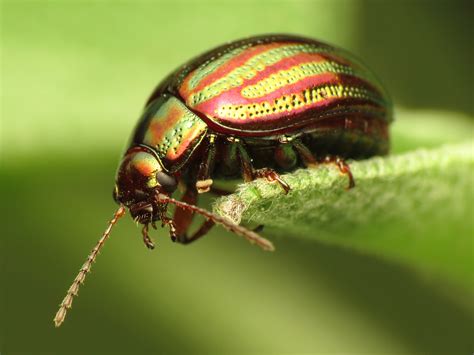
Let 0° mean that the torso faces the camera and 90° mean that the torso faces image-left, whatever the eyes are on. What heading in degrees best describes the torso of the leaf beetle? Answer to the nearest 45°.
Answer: approximately 45°
